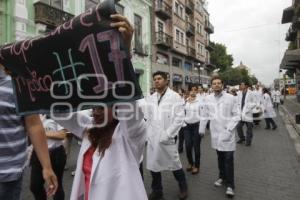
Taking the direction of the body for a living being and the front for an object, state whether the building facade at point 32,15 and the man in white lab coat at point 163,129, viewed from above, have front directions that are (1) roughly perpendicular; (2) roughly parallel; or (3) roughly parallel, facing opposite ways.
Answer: roughly perpendicular

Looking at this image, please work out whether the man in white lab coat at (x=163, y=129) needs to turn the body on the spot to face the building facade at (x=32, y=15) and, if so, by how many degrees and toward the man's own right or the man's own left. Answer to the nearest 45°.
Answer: approximately 90° to the man's own right

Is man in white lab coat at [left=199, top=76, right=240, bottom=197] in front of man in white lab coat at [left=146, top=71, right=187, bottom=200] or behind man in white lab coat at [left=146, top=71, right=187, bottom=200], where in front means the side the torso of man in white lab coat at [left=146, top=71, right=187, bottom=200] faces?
behind

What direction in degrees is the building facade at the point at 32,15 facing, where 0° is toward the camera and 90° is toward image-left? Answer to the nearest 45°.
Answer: approximately 315°

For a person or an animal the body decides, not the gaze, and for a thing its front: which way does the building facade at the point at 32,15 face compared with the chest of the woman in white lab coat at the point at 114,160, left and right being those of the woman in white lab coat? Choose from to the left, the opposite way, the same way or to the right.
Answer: to the left

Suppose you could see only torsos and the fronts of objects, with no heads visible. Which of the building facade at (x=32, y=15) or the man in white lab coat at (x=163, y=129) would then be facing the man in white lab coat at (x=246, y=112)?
the building facade

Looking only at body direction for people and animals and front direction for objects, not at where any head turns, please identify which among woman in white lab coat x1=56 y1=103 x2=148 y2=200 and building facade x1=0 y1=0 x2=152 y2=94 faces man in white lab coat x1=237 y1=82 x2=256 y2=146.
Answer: the building facade

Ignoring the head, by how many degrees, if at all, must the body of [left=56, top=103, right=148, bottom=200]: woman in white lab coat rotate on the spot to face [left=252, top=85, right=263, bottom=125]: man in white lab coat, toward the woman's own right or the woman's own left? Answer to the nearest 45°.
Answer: approximately 180°

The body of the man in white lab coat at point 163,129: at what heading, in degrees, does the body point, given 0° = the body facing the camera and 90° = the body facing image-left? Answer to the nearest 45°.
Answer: approximately 45°

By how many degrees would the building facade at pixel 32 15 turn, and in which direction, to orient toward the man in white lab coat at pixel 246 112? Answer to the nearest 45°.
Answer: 0° — it already faces them
